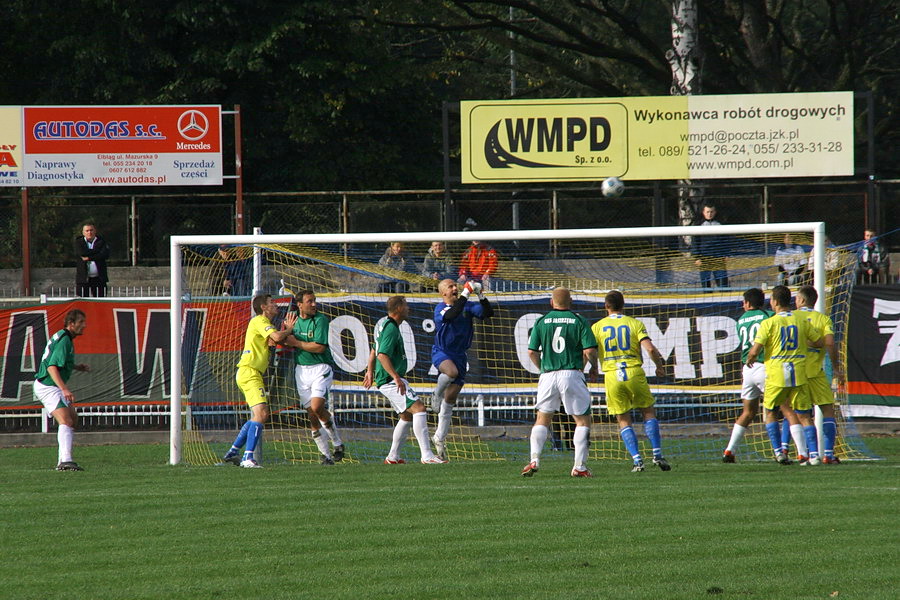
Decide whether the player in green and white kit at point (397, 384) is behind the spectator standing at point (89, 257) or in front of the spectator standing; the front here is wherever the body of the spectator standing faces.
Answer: in front

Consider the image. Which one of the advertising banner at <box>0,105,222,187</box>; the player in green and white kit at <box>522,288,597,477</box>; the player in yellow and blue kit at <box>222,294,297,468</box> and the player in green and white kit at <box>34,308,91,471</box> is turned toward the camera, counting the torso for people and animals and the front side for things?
the advertising banner

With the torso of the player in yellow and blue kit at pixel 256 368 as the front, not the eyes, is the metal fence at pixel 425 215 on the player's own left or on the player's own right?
on the player's own left

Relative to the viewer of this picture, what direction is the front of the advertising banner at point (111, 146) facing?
facing the viewer

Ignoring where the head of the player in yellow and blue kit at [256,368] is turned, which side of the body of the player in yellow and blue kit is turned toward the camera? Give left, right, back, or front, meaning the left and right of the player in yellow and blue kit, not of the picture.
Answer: right

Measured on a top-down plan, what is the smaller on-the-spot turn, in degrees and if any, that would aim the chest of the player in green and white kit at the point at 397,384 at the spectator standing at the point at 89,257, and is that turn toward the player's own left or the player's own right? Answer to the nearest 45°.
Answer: approximately 135° to the player's own left

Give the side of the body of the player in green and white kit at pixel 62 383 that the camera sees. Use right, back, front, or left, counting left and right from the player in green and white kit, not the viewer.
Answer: right

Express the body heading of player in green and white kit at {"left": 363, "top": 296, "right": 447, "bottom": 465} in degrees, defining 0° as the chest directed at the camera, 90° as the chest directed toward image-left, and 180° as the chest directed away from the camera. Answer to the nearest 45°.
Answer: approximately 270°

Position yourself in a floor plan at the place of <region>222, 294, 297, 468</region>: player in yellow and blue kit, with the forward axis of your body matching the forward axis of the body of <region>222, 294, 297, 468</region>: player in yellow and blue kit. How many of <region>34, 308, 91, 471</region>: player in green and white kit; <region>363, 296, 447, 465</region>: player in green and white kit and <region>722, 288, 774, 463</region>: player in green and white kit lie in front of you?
2

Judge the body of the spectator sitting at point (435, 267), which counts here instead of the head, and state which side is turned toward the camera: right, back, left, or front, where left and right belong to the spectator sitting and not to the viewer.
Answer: front

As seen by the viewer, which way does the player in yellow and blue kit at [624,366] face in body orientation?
away from the camera

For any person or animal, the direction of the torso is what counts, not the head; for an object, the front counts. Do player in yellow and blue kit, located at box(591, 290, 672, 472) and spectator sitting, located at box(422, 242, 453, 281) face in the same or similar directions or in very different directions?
very different directions

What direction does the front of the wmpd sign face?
toward the camera

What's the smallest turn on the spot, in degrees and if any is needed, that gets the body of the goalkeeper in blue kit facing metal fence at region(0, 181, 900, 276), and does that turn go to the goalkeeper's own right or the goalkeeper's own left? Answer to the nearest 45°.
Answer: approximately 135° to the goalkeeper's own left

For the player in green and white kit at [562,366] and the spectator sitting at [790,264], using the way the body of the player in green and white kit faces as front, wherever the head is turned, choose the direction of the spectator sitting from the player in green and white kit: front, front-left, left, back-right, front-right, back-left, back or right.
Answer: front-right

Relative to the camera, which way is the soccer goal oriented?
toward the camera
